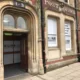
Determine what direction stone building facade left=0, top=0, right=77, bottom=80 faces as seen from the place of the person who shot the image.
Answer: facing the viewer and to the right of the viewer
